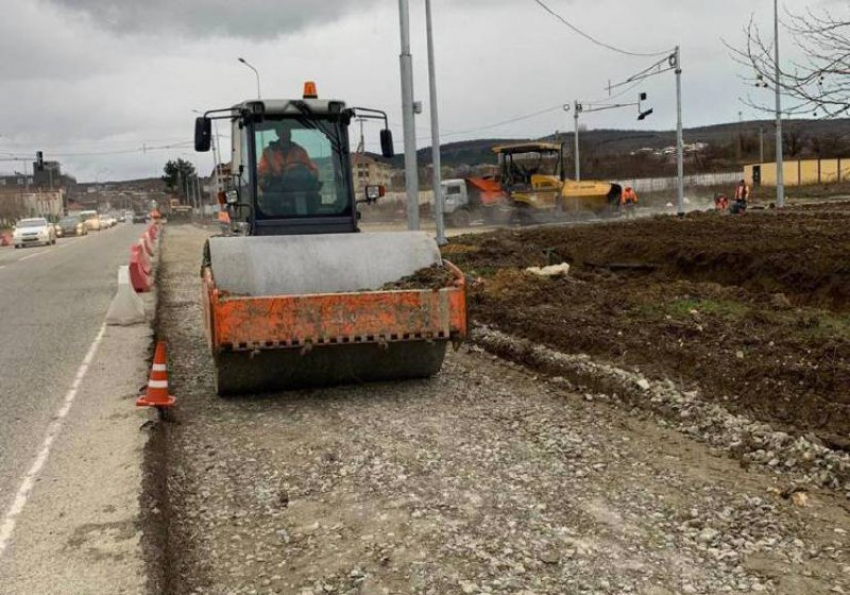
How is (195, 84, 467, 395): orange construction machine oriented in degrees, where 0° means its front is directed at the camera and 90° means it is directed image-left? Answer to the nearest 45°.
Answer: approximately 0°

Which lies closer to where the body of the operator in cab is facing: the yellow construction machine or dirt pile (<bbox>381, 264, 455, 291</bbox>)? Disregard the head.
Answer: the dirt pile

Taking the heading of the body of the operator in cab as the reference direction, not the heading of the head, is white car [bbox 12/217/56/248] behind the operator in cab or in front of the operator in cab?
behind

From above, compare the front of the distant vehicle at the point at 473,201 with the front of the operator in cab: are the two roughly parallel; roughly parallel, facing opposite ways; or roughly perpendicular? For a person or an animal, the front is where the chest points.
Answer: roughly perpendicular

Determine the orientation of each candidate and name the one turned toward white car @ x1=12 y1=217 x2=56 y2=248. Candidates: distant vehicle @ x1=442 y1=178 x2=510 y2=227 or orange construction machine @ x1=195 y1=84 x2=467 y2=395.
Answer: the distant vehicle

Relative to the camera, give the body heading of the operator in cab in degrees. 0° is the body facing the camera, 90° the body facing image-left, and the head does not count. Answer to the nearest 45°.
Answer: approximately 0°

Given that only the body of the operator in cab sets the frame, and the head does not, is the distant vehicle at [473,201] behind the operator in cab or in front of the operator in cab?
behind

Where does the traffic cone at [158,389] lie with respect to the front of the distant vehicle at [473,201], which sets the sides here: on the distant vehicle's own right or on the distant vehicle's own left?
on the distant vehicle's own left

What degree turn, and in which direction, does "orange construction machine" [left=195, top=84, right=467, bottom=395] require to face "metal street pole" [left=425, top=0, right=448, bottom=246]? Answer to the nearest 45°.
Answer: approximately 180°

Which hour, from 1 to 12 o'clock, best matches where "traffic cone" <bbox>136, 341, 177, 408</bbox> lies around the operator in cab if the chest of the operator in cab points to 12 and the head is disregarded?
The traffic cone is roughly at 1 o'clock from the operator in cab.

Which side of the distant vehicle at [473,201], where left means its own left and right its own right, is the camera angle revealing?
left

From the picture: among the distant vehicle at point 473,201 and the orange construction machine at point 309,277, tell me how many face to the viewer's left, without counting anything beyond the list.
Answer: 1
